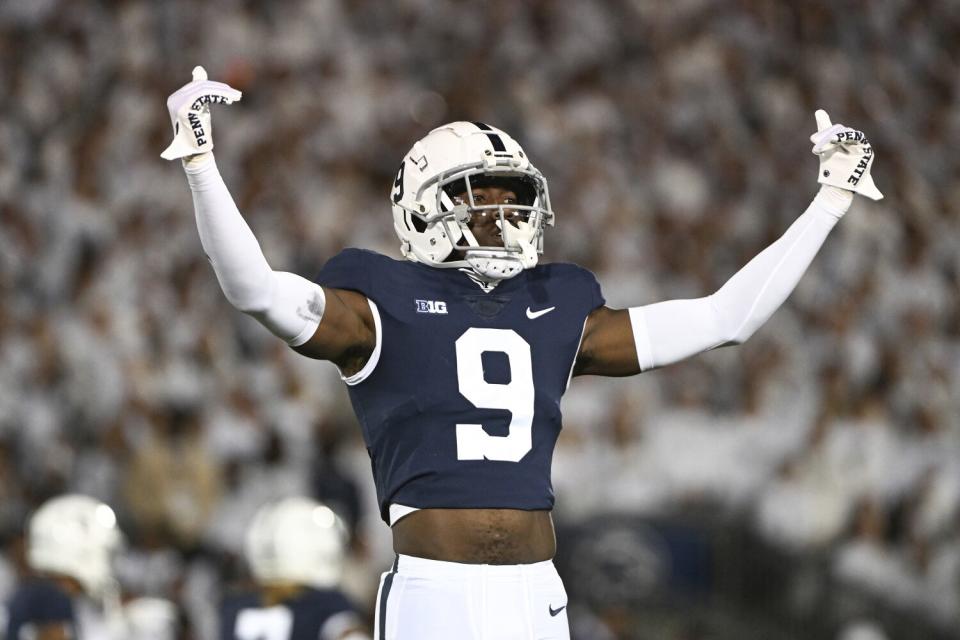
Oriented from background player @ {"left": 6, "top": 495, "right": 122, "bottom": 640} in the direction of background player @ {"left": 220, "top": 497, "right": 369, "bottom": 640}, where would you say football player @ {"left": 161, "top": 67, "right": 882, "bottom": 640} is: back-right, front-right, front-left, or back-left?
front-right

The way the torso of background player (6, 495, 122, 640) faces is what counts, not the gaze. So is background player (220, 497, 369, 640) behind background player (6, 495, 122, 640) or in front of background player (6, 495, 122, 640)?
in front

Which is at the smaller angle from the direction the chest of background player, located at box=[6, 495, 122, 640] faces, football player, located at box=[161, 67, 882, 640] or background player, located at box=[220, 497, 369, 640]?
the background player

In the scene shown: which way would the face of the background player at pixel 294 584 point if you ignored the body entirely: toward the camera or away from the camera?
away from the camera

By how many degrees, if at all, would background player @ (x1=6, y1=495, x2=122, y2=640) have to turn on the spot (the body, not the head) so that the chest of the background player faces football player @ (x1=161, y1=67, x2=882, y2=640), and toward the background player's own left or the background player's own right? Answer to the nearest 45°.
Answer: approximately 90° to the background player's own right
